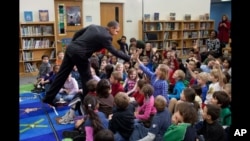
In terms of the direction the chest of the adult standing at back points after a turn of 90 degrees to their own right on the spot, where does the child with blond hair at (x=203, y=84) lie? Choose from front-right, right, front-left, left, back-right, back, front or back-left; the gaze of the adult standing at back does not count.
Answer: back-left

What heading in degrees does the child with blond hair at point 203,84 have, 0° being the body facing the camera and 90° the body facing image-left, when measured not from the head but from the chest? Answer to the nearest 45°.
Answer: approximately 90°

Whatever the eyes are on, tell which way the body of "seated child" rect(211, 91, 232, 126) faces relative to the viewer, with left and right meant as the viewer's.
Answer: facing to the left of the viewer

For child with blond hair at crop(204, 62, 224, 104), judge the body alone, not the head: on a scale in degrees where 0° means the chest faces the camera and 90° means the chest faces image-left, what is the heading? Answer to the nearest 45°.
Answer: approximately 90°

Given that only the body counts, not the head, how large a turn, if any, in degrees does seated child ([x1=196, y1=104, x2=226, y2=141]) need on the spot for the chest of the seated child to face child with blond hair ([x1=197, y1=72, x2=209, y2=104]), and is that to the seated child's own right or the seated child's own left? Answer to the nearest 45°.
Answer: approximately 45° to the seated child's own right

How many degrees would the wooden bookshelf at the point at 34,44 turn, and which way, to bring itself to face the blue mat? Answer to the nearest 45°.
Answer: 0° — it already faces it

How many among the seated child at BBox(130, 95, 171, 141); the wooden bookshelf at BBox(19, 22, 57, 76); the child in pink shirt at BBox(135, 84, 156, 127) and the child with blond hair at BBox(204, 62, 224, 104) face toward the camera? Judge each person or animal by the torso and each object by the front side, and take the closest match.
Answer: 1

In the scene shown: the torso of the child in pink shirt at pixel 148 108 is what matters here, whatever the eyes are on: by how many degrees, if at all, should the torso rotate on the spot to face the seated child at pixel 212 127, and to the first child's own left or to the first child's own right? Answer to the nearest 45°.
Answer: approximately 180°

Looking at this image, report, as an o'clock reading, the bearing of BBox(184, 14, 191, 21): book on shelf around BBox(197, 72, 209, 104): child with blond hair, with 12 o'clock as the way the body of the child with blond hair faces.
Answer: The book on shelf is roughly at 3 o'clock from the child with blond hair.

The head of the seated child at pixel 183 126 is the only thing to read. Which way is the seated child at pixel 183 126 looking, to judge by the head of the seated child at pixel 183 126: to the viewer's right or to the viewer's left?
to the viewer's left

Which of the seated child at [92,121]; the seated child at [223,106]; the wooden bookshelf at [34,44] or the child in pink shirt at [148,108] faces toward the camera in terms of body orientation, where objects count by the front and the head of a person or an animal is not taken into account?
the wooden bookshelf

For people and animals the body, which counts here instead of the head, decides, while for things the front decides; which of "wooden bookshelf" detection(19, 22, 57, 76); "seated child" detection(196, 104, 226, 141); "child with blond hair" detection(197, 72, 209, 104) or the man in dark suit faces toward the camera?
the wooden bookshelf

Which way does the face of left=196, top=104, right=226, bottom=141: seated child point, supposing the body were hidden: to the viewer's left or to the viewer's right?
to the viewer's left

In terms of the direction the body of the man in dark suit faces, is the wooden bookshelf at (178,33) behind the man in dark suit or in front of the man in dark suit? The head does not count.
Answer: in front
